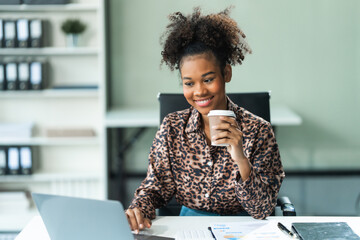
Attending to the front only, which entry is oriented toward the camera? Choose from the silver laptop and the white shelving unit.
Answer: the white shelving unit

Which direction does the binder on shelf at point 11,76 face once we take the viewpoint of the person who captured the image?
facing the viewer

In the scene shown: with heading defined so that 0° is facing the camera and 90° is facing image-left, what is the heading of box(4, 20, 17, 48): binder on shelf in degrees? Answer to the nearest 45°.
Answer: approximately 0°

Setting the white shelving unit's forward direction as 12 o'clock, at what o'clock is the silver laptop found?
The silver laptop is roughly at 12 o'clock from the white shelving unit.

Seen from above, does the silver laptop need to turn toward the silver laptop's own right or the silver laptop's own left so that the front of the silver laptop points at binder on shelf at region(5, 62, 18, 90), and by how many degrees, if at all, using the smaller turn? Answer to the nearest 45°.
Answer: approximately 45° to the silver laptop's own left

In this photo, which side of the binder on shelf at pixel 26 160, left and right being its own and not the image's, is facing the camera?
front

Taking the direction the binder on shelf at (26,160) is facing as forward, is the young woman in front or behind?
in front

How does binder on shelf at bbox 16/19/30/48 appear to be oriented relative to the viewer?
toward the camera

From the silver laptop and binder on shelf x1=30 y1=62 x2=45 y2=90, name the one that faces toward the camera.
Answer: the binder on shelf

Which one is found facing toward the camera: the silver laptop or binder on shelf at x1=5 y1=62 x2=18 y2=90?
the binder on shelf

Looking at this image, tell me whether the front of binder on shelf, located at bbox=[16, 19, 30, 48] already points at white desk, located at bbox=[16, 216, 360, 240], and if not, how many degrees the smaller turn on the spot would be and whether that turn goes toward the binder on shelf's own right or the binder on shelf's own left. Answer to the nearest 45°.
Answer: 0° — it already faces it

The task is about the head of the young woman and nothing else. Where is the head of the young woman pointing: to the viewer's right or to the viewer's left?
to the viewer's left
